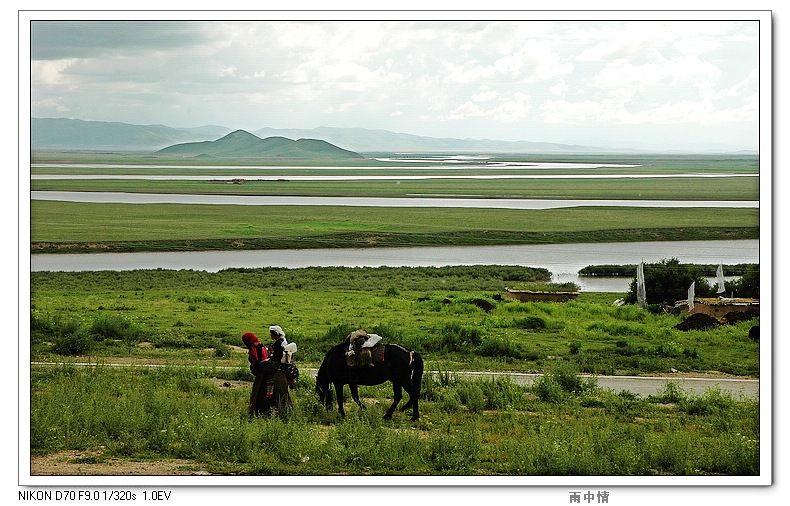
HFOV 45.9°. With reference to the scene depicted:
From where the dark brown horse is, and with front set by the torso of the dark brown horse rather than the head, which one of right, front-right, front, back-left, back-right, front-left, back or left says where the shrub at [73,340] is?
front-right

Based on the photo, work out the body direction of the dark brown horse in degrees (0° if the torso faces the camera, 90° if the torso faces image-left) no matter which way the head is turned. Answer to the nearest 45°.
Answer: approximately 90°

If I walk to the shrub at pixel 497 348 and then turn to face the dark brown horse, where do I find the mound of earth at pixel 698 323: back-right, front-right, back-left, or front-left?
back-left

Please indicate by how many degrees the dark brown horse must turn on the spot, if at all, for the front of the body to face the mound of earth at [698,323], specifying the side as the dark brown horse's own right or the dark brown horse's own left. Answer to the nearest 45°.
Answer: approximately 135° to the dark brown horse's own right

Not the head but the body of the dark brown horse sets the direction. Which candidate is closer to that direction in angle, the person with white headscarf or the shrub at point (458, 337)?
the person with white headscarf

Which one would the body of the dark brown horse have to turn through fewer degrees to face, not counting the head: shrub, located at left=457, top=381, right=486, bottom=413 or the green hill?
the green hill

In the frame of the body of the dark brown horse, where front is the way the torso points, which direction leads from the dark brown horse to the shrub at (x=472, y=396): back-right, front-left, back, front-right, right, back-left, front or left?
back-right

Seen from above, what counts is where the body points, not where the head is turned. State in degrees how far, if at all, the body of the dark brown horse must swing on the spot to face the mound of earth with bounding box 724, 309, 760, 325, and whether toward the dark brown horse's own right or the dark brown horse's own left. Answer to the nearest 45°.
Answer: approximately 135° to the dark brown horse's own right

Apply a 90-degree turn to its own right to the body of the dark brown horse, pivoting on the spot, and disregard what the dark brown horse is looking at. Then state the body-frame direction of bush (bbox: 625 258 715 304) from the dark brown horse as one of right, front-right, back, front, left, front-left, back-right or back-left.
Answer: front-right

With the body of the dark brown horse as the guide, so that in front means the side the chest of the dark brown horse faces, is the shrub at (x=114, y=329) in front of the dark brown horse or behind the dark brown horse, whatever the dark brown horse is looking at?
in front

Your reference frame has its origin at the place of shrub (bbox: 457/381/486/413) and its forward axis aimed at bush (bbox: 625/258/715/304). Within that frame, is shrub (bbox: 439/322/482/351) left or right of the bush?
left

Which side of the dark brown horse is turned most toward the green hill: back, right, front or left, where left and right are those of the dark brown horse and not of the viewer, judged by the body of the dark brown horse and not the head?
right

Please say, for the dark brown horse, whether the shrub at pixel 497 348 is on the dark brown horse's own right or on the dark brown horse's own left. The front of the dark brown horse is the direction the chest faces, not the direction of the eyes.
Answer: on the dark brown horse's own right
